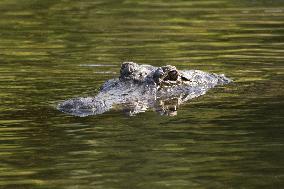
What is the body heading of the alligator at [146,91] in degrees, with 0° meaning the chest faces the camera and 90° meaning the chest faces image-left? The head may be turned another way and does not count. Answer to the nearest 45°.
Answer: approximately 45°
